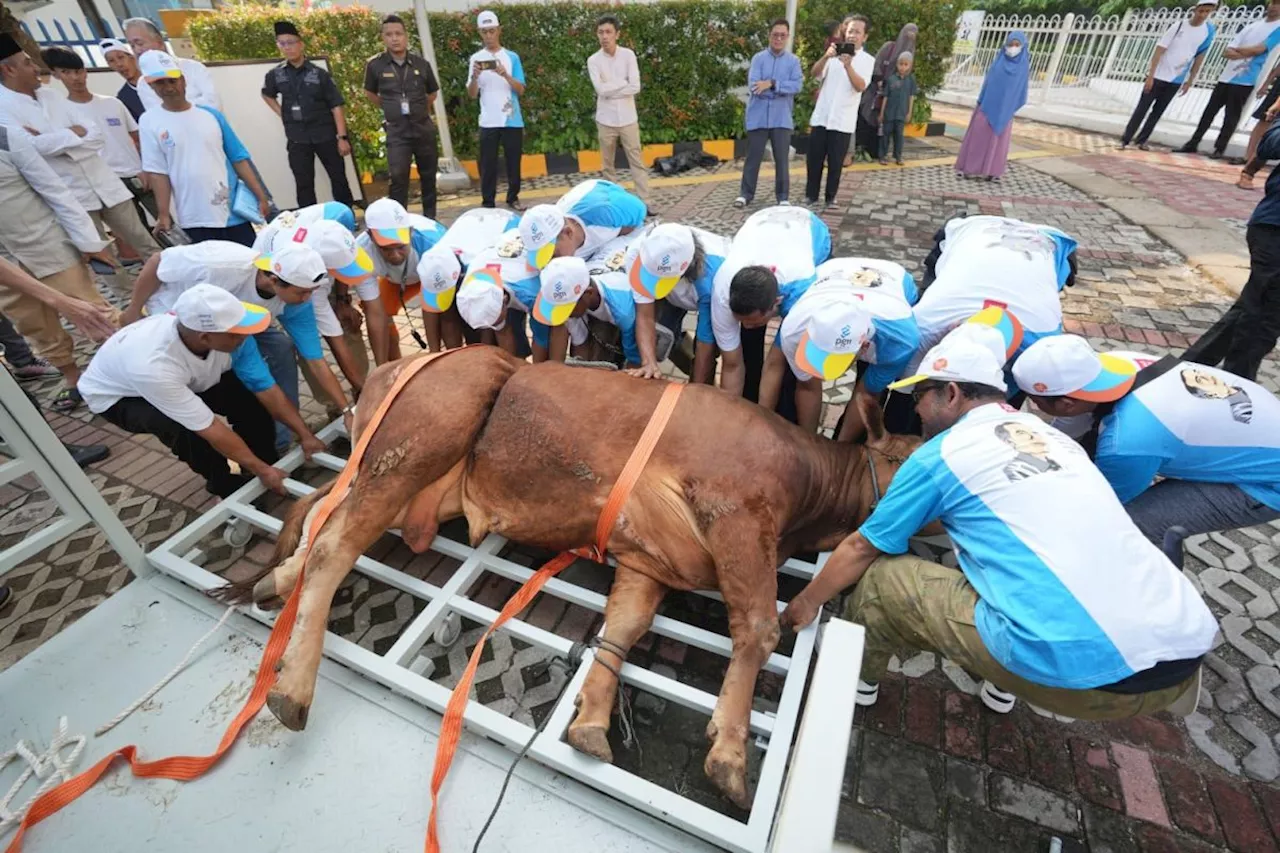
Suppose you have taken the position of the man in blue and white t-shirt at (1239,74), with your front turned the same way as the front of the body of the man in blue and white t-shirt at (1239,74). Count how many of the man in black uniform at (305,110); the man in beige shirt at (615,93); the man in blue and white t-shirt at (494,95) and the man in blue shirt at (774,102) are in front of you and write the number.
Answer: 4

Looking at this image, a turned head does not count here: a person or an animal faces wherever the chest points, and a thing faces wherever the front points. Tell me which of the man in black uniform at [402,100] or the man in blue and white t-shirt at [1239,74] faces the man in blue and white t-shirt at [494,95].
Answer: the man in blue and white t-shirt at [1239,74]

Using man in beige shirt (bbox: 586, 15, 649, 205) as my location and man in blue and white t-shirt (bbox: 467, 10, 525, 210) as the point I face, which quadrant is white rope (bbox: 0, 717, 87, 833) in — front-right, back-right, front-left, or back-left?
front-left

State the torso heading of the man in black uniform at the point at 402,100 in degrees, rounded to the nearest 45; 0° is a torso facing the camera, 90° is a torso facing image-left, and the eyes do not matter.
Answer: approximately 0°

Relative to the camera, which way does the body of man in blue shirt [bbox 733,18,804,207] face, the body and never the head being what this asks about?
toward the camera

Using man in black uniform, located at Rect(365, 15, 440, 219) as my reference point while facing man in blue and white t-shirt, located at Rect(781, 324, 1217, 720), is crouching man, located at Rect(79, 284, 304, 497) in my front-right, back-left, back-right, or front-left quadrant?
front-right

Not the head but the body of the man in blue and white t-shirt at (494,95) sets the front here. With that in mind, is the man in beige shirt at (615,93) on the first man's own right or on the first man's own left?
on the first man's own left

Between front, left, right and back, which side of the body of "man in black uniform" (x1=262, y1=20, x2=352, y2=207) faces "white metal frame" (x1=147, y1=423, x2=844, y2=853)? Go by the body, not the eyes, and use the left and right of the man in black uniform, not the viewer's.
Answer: front

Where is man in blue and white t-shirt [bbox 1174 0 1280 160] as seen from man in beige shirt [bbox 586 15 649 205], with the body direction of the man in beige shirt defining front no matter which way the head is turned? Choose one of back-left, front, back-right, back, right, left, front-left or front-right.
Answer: left

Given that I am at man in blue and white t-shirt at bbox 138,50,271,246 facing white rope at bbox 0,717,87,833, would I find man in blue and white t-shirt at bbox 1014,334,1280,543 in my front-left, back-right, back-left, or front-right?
front-left

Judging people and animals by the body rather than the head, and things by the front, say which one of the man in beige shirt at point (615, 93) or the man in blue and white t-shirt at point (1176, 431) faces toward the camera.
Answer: the man in beige shirt

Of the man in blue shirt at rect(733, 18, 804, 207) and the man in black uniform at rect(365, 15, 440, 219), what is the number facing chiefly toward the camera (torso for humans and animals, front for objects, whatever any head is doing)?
2

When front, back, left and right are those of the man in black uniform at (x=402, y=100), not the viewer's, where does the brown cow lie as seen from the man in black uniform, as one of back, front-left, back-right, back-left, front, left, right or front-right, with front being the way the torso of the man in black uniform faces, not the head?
front

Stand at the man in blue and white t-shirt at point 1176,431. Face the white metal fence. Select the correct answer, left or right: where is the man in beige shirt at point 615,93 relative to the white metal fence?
left

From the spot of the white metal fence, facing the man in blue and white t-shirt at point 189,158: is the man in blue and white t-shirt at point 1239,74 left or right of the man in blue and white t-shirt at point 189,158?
left

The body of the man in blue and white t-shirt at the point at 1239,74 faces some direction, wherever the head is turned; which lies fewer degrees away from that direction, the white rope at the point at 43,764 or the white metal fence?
the white rope

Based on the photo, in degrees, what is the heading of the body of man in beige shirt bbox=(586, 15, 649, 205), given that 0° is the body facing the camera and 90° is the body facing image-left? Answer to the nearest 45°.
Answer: approximately 0°

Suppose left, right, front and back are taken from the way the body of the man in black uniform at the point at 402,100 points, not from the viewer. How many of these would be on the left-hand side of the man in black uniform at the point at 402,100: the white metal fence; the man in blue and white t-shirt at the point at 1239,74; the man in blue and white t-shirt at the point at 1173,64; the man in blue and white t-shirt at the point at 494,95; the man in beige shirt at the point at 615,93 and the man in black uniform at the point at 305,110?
5

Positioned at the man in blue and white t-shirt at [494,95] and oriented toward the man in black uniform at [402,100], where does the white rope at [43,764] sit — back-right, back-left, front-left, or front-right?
front-left

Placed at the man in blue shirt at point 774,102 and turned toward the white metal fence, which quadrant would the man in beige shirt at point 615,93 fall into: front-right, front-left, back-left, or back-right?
back-left

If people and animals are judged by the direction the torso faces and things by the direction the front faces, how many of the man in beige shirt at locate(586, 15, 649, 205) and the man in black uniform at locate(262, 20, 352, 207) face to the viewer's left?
0

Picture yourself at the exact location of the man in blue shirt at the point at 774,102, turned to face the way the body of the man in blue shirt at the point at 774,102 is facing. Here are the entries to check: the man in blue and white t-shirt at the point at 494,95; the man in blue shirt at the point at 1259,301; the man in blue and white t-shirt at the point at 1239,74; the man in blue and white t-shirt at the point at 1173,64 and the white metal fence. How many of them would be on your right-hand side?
1

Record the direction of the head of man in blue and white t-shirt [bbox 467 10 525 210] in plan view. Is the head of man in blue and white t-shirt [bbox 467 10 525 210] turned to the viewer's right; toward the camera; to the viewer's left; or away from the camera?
toward the camera

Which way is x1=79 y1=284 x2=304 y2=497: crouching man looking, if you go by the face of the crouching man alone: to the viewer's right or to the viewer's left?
to the viewer's right

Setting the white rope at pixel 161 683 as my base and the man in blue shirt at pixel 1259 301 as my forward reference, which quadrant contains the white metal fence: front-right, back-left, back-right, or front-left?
front-left

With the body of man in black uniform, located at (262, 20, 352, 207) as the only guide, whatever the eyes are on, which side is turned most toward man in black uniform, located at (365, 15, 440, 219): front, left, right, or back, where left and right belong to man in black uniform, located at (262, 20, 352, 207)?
left
